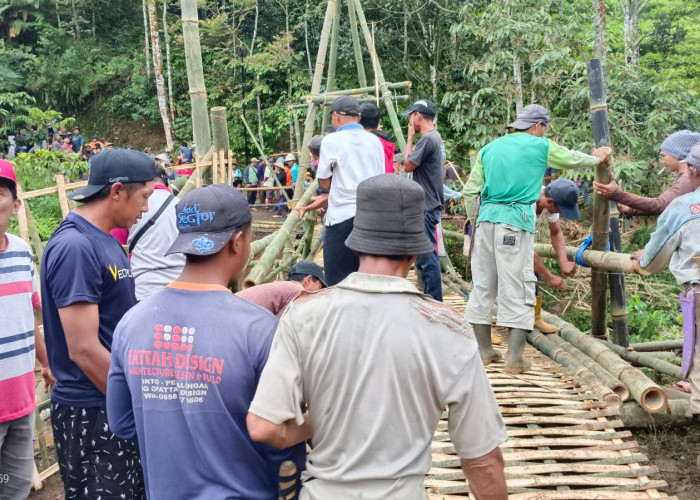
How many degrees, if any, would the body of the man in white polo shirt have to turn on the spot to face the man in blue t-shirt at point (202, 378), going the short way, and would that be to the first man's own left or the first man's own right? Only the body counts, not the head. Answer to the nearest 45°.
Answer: approximately 135° to the first man's own left

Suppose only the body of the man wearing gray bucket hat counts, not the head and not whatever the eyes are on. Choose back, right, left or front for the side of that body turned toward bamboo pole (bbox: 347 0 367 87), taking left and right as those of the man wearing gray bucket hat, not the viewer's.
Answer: front

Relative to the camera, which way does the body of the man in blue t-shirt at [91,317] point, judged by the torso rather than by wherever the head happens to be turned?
to the viewer's right

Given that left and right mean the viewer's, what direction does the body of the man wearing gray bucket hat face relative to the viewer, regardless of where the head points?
facing away from the viewer

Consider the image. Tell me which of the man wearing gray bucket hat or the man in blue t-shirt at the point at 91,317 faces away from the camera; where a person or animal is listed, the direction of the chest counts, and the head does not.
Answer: the man wearing gray bucket hat

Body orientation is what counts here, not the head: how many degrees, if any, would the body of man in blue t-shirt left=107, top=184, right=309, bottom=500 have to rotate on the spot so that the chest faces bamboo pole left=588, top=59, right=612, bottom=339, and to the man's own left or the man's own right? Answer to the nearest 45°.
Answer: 0° — they already face it

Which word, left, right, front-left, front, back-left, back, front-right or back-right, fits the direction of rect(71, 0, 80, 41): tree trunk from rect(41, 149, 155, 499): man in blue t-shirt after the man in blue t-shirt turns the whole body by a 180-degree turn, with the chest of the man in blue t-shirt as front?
right

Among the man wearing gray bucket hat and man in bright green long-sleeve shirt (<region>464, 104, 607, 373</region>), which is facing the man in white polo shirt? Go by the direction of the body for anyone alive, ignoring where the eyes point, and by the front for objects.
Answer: the man wearing gray bucket hat

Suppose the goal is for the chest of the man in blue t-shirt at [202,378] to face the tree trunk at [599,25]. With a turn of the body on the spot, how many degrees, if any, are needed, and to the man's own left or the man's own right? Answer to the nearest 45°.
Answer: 0° — they already face it

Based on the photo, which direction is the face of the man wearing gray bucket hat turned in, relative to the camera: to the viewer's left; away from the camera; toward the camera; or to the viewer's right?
away from the camera

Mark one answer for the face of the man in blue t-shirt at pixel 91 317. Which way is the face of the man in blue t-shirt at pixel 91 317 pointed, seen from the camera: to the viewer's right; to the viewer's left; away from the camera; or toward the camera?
to the viewer's right

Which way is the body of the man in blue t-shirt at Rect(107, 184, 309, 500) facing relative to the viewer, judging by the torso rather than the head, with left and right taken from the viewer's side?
facing away from the viewer and to the right of the viewer
